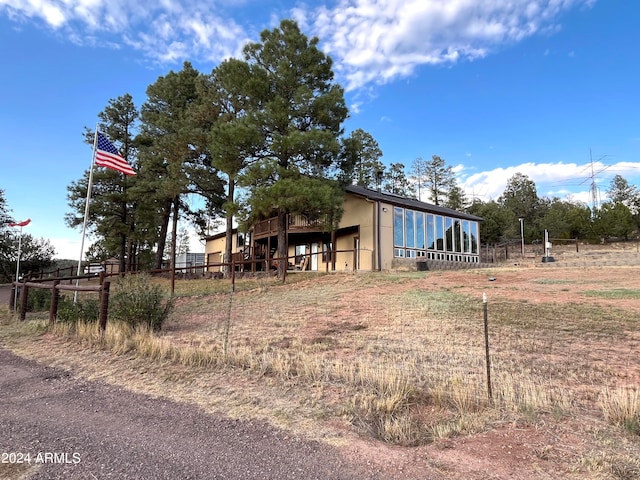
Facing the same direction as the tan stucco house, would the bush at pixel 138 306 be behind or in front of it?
in front

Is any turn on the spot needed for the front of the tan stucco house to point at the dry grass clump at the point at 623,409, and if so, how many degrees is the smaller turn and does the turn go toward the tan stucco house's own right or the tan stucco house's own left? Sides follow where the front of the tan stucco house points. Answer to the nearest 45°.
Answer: approximately 45° to the tan stucco house's own left

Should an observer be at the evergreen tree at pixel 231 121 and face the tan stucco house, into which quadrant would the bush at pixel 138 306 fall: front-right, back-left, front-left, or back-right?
back-right

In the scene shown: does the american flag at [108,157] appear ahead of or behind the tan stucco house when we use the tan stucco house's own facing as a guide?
ahead

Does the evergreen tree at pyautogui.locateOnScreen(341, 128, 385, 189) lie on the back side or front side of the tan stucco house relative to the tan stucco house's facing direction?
on the back side

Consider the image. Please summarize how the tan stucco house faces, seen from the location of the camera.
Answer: facing the viewer and to the left of the viewer

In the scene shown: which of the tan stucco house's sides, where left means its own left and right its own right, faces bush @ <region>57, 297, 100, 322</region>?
front

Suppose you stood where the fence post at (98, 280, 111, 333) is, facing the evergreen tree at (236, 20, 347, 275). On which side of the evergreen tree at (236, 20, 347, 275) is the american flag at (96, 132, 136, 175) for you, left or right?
left

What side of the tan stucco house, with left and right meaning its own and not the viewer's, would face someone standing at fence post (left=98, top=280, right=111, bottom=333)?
front

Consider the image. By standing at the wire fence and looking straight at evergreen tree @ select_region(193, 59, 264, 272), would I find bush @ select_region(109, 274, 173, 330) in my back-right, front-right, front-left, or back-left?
front-left
